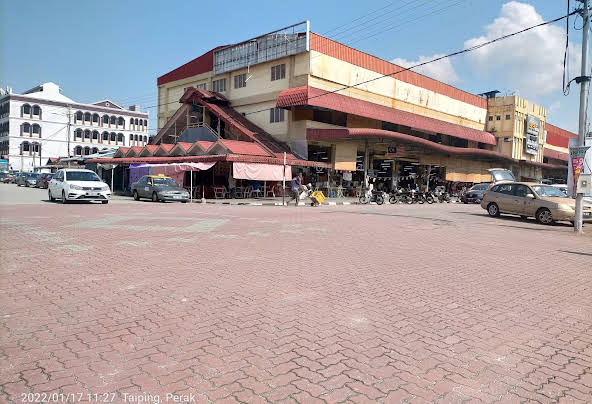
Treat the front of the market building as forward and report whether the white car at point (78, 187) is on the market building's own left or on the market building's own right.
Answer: on the market building's own right

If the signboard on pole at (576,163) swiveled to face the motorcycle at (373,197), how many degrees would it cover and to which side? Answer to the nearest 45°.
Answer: approximately 135° to its right

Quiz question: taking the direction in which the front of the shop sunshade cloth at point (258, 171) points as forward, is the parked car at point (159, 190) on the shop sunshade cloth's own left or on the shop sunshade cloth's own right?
on the shop sunshade cloth's own right

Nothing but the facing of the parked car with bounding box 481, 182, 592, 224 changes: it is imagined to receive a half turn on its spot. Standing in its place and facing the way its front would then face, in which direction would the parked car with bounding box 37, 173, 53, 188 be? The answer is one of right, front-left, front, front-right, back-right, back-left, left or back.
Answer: front-left

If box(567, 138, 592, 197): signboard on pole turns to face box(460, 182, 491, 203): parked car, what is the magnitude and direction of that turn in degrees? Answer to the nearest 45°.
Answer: approximately 180°

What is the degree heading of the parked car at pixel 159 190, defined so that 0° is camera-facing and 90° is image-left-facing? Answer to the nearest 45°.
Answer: approximately 315°

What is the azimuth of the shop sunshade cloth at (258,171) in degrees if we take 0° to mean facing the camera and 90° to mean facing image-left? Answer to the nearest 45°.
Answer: approximately 0°

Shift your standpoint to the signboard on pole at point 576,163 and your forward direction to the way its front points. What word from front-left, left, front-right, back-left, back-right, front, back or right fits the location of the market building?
back-right

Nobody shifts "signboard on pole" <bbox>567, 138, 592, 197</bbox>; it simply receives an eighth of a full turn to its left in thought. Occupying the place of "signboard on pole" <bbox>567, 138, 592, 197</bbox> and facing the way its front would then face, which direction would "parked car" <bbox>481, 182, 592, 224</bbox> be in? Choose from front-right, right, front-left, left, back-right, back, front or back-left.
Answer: back

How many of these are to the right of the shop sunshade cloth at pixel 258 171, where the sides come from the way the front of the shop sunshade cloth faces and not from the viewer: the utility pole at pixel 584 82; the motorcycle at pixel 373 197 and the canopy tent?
1

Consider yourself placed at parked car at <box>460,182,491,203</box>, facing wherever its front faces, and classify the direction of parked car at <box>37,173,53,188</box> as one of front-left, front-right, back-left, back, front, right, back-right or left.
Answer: front-right

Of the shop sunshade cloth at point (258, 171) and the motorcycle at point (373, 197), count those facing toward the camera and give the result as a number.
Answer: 1
